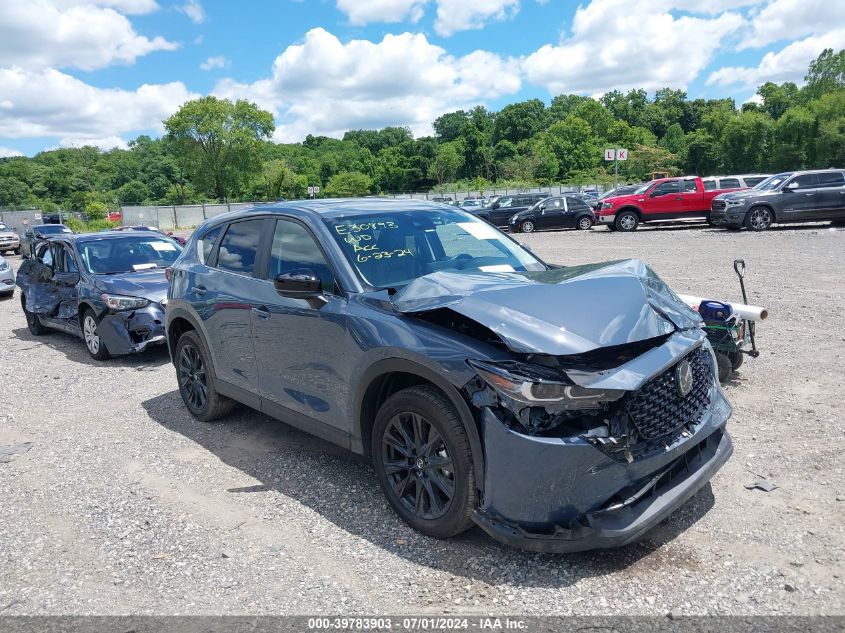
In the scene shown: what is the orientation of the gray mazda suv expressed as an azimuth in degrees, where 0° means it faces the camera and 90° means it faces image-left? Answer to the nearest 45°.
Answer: approximately 315°

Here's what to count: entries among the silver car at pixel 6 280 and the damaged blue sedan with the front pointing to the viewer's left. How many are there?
0

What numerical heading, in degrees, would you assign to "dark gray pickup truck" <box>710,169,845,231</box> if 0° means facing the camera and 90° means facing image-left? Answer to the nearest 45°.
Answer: approximately 45°

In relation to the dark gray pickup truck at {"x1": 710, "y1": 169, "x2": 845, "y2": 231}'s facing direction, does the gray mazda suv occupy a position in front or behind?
in front

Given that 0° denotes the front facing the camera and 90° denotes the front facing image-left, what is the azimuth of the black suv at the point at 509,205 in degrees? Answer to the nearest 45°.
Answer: approximately 90°

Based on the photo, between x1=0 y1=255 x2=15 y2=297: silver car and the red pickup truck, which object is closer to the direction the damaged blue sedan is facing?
the red pickup truck

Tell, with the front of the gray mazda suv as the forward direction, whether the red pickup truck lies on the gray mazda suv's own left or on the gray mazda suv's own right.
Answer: on the gray mazda suv's own left

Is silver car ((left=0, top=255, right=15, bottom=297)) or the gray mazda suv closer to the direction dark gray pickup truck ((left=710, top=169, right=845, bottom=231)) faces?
the silver car

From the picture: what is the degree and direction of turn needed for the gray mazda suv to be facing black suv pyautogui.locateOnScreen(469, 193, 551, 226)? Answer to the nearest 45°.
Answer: approximately 135° to its left

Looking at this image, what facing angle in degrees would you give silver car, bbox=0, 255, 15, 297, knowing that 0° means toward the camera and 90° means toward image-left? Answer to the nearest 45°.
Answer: approximately 315°

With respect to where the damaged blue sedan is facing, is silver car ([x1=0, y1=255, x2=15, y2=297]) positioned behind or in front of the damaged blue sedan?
behind

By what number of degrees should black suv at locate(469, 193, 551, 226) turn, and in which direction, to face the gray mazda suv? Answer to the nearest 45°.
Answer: approximately 90° to its left

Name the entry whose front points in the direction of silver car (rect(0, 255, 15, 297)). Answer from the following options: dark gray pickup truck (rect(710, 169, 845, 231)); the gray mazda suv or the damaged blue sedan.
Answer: the dark gray pickup truck
